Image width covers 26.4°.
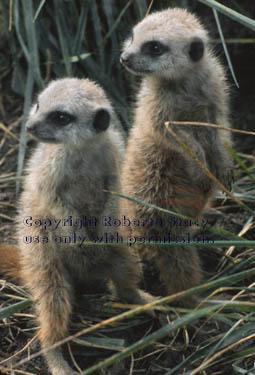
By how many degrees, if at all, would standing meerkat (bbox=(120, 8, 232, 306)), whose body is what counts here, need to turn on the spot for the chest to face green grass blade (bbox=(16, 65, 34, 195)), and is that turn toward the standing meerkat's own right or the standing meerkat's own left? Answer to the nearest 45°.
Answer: approximately 90° to the standing meerkat's own right

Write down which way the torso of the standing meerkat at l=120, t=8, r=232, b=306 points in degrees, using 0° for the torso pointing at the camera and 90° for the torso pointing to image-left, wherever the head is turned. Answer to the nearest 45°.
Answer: approximately 45°

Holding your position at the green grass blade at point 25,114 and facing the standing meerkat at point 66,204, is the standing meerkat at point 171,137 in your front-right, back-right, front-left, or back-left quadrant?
front-left

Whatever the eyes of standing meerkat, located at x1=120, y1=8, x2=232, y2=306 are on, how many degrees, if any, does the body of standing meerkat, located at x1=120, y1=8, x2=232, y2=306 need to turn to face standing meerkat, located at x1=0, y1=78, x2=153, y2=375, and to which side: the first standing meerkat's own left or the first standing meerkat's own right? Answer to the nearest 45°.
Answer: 0° — it already faces it

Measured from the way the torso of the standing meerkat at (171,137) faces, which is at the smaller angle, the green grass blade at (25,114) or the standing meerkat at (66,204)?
the standing meerkat
